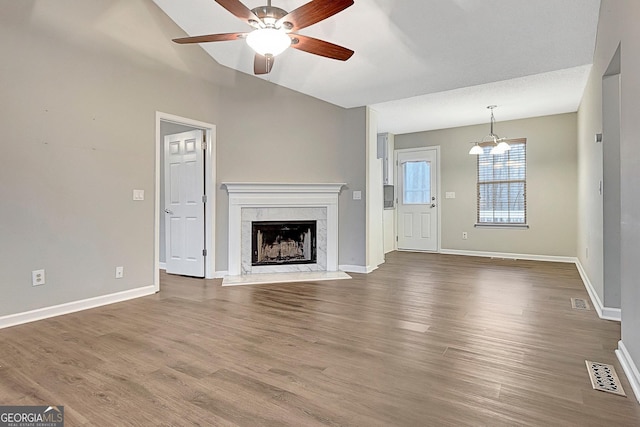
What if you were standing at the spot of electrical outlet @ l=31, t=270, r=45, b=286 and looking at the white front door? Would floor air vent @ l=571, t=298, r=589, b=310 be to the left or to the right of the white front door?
right

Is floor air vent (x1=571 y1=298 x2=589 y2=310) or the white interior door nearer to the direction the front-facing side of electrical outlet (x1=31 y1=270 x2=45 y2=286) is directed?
the floor air vent

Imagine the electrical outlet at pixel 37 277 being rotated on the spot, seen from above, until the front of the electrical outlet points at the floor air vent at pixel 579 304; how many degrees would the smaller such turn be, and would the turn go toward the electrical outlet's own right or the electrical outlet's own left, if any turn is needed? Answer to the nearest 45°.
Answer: approximately 45° to the electrical outlet's own left

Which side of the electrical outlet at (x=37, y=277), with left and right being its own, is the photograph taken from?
front

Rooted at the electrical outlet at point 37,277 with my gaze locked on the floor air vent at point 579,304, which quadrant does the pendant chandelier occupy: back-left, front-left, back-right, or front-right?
front-left

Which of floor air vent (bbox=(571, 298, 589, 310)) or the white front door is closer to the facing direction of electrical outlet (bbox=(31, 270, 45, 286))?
the floor air vent

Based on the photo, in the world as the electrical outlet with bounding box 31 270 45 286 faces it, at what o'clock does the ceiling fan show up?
The ceiling fan is roughly at 11 o'clock from the electrical outlet.

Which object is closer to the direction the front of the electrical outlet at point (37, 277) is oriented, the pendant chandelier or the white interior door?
the pendant chandelier

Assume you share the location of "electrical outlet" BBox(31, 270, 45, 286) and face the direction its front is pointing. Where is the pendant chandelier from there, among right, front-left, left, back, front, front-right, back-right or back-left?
left

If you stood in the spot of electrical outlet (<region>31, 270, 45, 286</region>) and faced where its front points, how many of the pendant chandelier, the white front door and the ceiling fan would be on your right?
0

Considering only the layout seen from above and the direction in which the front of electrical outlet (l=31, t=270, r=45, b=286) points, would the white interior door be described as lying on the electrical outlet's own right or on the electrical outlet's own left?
on the electrical outlet's own left

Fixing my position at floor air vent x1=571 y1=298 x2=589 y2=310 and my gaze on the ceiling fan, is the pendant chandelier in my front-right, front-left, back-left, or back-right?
back-right

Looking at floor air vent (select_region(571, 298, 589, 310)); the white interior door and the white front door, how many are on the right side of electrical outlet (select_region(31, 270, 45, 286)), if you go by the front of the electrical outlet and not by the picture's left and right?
0

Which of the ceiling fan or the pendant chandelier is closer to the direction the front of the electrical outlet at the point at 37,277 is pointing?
the ceiling fan
